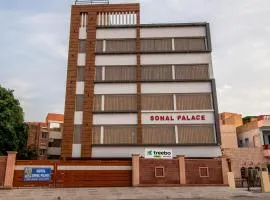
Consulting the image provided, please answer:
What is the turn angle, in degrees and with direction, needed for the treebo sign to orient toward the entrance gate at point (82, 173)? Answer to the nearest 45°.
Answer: approximately 90° to its right

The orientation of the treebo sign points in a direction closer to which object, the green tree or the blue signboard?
the blue signboard

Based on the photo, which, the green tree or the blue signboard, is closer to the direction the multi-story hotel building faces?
the blue signboard

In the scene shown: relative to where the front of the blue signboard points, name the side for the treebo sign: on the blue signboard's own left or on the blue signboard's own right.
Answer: on the blue signboard's own left

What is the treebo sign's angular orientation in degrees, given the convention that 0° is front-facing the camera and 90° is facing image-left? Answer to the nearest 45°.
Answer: approximately 0°

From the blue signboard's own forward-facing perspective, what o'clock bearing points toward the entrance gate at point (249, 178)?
The entrance gate is roughly at 9 o'clock from the blue signboard.

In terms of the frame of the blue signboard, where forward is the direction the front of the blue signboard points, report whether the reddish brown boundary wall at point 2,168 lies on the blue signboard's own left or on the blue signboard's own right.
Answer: on the blue signboard's own right

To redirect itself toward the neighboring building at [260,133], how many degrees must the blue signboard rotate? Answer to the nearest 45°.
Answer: approximately 90° to its left

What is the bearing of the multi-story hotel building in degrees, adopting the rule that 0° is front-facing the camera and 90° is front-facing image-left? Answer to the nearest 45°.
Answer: approximately 0°
